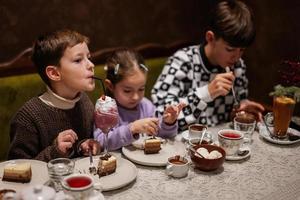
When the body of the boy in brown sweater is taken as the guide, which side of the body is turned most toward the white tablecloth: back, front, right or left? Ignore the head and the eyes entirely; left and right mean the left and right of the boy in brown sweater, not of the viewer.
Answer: front

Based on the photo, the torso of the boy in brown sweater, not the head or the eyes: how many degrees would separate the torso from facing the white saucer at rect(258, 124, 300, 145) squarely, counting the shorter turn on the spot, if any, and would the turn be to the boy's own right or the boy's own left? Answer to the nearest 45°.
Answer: approximately 45° to the boy's own left

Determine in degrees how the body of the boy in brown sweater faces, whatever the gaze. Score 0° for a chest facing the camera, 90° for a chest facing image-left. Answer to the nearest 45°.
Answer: approximately 315°

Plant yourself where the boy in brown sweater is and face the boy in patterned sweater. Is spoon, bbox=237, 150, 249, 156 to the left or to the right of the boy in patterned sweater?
right

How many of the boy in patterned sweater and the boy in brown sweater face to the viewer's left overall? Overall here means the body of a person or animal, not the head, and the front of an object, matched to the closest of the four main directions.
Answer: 0

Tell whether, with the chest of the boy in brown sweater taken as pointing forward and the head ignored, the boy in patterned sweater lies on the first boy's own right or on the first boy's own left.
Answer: on the first boy's own left

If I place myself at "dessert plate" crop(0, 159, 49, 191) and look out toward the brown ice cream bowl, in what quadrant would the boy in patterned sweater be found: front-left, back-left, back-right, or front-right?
front-left
